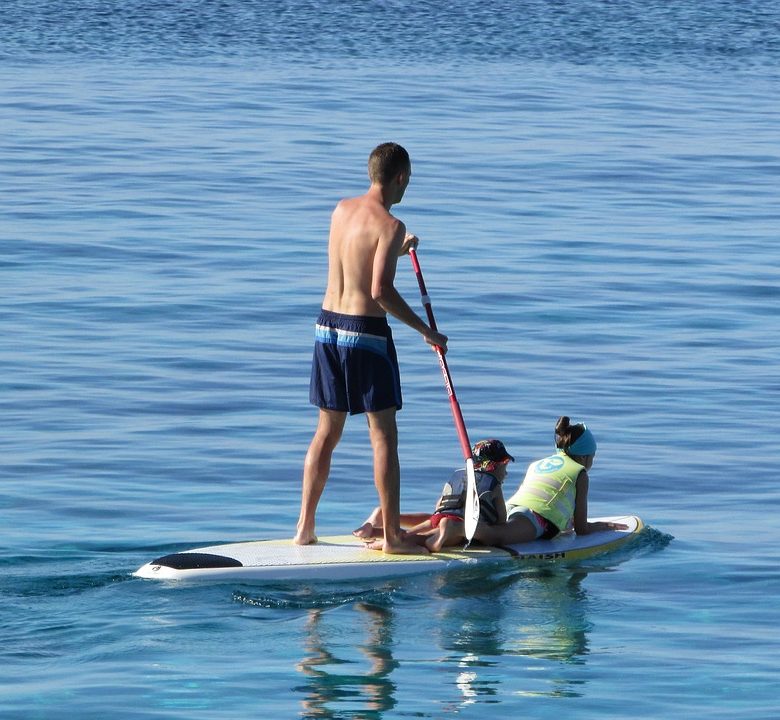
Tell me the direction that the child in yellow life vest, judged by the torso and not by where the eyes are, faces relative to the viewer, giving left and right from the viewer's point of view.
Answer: facing away from the viewer and to the right of the viewer

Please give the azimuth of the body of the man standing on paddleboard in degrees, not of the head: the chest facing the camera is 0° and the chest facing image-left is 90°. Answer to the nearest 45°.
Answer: approximately 225°

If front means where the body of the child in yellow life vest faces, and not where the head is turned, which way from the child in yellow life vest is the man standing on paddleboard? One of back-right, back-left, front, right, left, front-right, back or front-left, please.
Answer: back

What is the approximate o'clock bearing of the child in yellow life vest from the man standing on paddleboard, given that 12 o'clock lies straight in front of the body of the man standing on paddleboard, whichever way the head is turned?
The child in yellow life vest is roughly at 12 o'clock from the man standing on paddleboard.

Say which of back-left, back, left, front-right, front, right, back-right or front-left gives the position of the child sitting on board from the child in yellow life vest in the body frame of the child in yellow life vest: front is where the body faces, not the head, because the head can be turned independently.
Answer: back

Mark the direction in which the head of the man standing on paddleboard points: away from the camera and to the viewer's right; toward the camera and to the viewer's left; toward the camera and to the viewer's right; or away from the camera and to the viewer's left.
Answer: away from the camera and to the viewer's right
